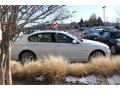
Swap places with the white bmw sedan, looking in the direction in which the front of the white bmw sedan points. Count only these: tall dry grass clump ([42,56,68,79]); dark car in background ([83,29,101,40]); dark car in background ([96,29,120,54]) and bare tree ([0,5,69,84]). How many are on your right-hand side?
2

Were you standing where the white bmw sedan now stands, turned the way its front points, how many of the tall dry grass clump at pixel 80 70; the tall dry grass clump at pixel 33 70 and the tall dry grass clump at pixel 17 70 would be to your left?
0

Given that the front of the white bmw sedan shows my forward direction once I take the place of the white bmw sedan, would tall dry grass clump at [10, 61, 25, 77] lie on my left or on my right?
on my right

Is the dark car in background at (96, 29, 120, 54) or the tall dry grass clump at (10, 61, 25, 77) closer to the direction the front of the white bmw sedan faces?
the dark car in background

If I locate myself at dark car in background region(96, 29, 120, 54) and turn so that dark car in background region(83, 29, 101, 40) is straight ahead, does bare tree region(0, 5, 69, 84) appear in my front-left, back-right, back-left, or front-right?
back-left

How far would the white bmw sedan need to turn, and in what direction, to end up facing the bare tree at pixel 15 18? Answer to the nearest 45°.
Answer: approximately 90° to its right

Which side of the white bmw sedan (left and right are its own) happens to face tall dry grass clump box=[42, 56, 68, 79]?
right

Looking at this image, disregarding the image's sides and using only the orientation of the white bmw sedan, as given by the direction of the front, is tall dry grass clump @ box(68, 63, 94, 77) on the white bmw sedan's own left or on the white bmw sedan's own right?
on the white bmw sedan's own right

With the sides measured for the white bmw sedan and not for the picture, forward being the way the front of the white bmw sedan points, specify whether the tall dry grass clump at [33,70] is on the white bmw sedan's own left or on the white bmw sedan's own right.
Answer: on the white bmw sedan's own right

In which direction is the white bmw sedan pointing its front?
to the viewer's right
